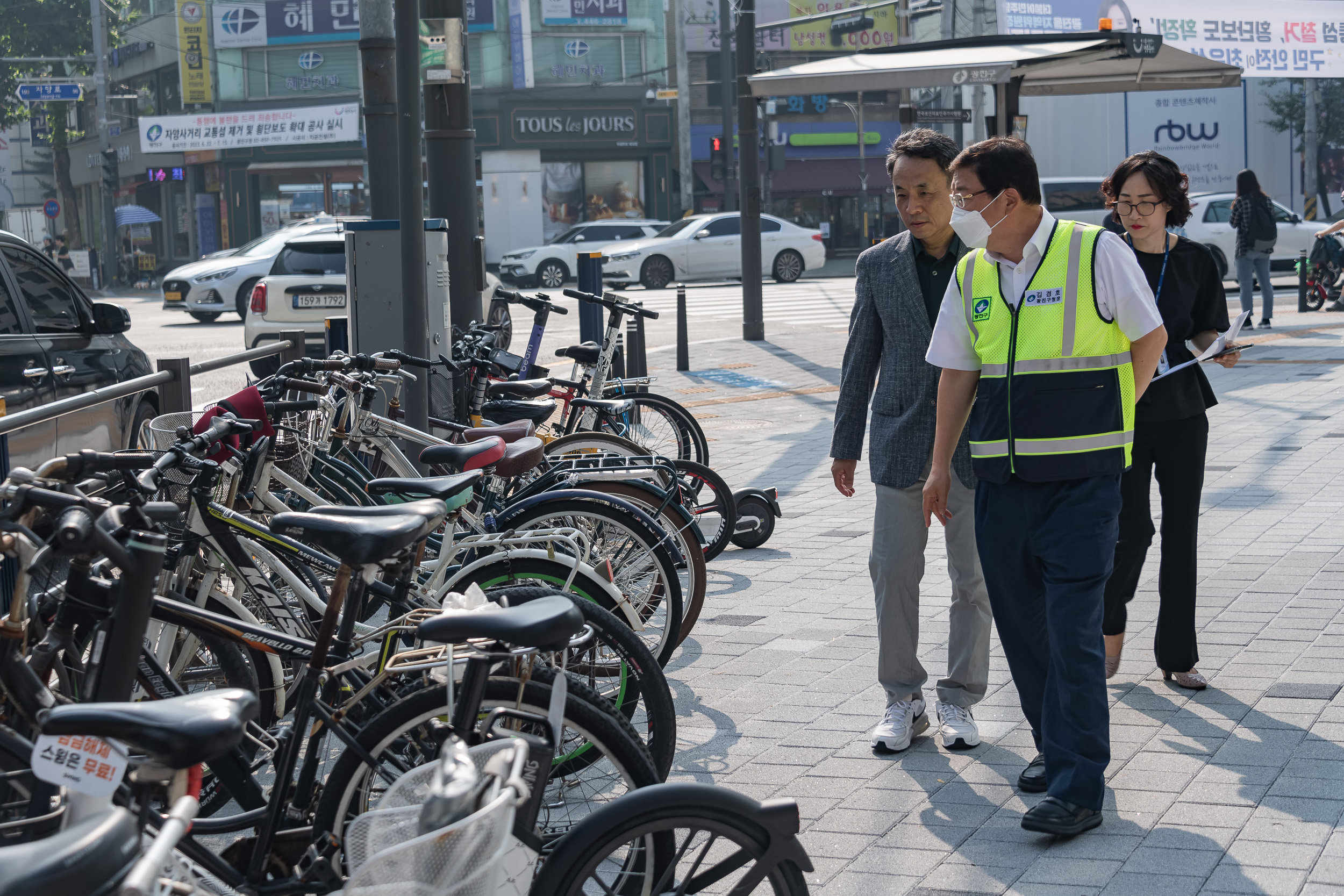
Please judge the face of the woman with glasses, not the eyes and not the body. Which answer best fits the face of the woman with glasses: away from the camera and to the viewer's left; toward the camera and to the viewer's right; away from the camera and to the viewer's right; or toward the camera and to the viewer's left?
toward the camera and to the viewer's left

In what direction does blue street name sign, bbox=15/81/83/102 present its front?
toward the camera

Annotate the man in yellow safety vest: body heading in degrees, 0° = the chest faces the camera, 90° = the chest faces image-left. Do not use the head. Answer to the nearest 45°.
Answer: approximately 45°

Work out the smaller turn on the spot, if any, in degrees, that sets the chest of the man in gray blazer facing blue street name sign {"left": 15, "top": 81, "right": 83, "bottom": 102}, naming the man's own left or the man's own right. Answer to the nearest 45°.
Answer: approximately 135° to the man's own right

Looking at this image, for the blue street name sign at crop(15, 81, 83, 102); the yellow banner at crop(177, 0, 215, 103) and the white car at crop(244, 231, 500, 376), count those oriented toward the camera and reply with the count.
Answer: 2

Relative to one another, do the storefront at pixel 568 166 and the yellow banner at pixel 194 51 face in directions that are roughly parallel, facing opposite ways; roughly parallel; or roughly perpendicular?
roughly parallel

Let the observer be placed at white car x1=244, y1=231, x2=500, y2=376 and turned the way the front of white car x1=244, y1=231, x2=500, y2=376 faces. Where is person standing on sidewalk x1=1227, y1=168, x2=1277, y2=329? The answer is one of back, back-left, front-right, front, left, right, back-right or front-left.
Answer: front-right

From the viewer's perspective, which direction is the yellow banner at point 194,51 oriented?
toward the camera

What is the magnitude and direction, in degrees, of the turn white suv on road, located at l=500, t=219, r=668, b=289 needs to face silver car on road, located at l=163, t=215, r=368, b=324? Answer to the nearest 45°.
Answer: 0° — it already faces it

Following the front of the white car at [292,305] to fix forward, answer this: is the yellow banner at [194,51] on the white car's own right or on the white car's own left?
on the white car's own left

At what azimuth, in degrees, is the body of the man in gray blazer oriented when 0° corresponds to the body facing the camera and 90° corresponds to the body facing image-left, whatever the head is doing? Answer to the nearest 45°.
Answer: approximately 0°

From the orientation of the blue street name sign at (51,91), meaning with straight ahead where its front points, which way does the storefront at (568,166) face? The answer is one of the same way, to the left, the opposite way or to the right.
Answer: the same way

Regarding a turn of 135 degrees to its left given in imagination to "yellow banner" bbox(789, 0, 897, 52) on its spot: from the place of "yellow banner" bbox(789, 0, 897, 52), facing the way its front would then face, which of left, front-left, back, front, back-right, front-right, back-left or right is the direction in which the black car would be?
back-right

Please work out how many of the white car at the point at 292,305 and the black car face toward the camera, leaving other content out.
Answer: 0

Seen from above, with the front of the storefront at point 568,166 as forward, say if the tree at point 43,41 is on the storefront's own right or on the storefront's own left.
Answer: on the storefront's own right

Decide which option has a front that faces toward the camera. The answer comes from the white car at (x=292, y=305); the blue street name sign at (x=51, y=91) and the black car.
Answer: the blue street name sign

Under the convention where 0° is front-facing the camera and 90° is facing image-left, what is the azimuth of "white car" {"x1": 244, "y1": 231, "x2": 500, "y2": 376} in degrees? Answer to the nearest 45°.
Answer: approximately 225°

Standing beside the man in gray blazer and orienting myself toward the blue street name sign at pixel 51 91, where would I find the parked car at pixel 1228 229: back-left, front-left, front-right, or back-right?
front-right

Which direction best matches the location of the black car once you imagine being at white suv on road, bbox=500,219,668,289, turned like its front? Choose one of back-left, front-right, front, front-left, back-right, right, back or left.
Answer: front-left
